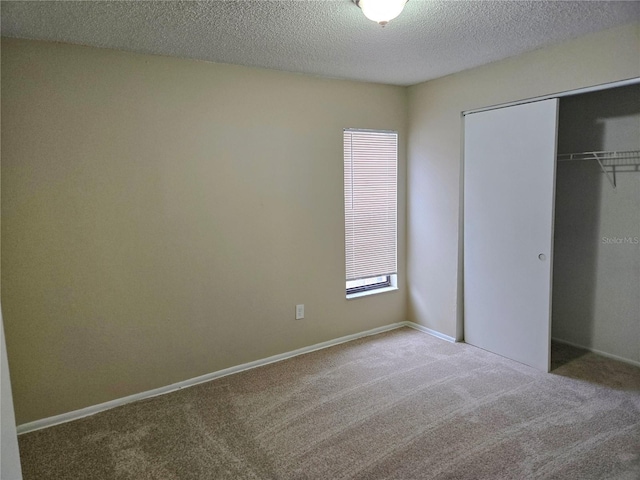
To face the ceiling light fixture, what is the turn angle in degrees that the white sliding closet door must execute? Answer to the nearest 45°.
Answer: approximately 45° to its left

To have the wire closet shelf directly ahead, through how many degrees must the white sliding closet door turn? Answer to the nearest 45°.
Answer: approximately 180°

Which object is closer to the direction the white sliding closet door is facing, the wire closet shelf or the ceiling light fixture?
the ceiling light fixture

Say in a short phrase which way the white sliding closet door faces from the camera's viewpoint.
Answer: facing the viewer and to the left of the viewer

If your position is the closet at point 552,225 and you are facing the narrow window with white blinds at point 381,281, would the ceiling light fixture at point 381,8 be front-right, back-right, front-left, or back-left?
front-left

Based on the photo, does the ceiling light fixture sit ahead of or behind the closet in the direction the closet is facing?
ahead

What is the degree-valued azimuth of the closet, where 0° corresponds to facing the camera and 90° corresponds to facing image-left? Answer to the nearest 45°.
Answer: approximately 45°
